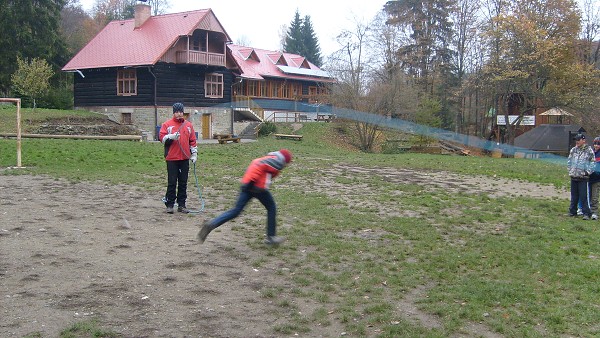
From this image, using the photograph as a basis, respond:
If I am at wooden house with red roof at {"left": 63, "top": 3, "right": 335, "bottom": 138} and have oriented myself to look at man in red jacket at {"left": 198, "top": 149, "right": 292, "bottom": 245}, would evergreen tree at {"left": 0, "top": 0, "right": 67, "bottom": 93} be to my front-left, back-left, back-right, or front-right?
back-right

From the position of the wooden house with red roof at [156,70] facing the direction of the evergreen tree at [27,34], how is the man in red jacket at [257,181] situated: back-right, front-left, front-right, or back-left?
back-left

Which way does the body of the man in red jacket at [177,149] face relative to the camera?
toward the camera

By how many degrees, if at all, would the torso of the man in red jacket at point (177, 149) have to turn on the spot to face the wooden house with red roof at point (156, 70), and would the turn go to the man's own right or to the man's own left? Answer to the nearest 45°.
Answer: approximately 180°

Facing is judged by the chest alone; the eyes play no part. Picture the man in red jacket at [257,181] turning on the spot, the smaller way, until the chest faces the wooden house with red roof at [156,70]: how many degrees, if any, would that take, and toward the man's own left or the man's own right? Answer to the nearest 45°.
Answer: approximately 90° to the man's own left

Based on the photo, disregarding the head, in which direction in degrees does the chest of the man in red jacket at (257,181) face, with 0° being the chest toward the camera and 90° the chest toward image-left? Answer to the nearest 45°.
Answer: approximately 270°

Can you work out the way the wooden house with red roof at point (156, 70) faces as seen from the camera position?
facing the viewer and to the right of the viewer

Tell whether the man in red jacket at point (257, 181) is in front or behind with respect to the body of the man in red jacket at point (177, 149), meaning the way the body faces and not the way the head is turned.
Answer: in front

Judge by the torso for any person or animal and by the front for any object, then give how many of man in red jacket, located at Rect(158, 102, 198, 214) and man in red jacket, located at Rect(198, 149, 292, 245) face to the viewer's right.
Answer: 1

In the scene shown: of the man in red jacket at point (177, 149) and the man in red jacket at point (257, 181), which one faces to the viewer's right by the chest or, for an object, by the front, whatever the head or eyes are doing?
the man in red jacket at point (257, 181)

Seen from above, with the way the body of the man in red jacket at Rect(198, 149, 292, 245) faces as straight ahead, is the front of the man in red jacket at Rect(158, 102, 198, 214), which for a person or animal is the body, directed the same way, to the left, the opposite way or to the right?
to the right

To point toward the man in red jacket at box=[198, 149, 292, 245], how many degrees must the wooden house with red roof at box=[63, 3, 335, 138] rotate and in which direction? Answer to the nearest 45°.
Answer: approximately 45° to its right

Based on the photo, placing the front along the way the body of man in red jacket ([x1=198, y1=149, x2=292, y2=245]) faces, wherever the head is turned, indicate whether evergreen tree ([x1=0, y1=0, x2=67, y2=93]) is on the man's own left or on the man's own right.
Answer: on the man's own left

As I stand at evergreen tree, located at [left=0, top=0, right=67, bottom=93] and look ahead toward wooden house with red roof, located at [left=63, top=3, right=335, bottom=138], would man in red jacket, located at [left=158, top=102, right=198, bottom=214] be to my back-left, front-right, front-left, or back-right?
front-right
